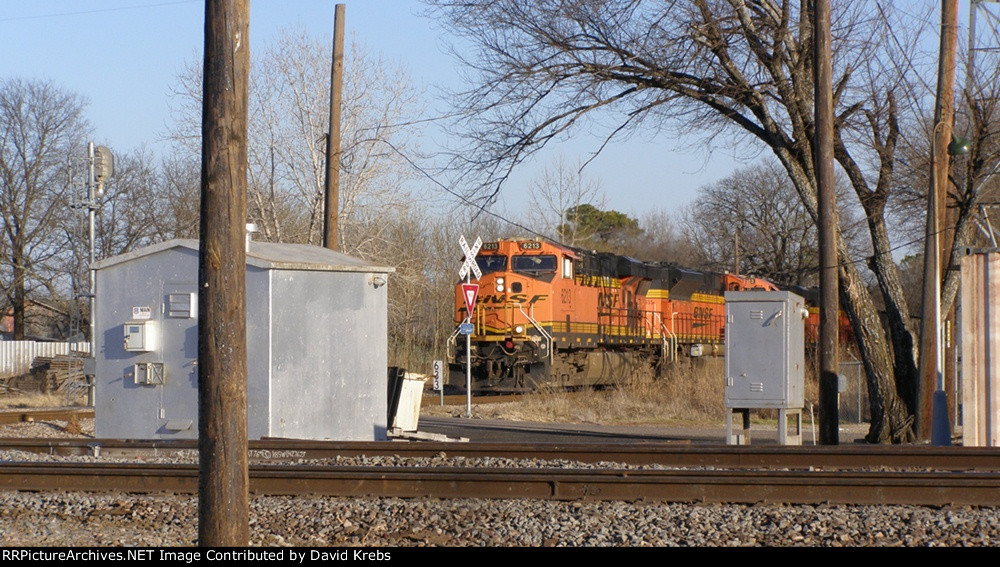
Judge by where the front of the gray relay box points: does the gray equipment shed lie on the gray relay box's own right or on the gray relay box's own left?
on the gray relay box's own right

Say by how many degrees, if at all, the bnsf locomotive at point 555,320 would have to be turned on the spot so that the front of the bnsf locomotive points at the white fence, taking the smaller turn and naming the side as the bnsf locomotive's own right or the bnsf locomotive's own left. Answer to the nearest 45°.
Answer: approximately 90° to the bnsf locomotive's own right

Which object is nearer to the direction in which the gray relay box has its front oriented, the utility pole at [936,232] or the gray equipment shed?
the gray equipment shed

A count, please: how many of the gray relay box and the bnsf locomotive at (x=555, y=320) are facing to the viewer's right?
0

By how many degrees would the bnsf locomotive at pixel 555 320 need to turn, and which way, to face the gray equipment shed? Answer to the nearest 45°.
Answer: approximately 45° to its left

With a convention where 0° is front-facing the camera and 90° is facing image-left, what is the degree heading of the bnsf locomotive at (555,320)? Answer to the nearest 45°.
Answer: approximately 45°

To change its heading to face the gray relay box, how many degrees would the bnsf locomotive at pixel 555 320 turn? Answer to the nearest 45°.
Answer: approximately 45° to its left

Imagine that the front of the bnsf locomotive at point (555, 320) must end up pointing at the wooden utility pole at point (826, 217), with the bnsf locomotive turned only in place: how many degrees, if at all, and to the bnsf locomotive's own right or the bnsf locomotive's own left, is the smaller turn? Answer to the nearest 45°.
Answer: approximately 45° to the bnsf locomotive's own left

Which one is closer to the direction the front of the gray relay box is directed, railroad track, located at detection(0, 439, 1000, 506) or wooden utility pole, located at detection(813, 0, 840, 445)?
the railroad track
